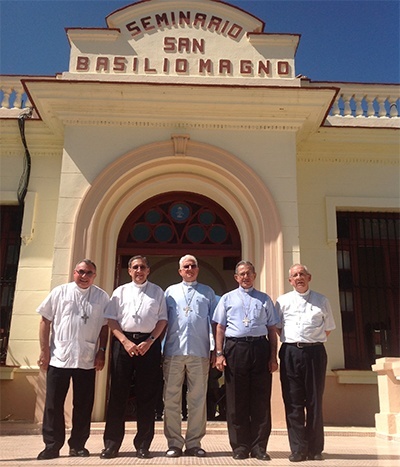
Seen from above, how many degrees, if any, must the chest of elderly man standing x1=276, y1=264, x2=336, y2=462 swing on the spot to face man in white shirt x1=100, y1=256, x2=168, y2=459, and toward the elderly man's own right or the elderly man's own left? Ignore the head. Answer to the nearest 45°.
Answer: approximately 90° to the elderly man's own right

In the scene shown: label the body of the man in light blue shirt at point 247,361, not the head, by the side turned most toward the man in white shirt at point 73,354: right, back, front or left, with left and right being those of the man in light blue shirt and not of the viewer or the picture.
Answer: right

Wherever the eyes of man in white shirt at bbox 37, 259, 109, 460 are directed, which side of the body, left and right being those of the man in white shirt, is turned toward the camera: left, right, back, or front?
front

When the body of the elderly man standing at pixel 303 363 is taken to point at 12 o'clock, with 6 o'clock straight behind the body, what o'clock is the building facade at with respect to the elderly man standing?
The building facade is roughly at 5 o'clock from the elderly man standing.

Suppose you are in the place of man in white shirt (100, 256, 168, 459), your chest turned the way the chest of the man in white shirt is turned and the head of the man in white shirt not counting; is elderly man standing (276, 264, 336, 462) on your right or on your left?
on your left

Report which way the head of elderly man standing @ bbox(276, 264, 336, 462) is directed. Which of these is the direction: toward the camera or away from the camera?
toward the camera

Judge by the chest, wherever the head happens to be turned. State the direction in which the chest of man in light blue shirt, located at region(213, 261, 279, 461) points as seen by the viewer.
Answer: toward the camera

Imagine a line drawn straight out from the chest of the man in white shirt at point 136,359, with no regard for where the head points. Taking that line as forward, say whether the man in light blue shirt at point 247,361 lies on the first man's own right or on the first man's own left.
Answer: on the first man's own left
